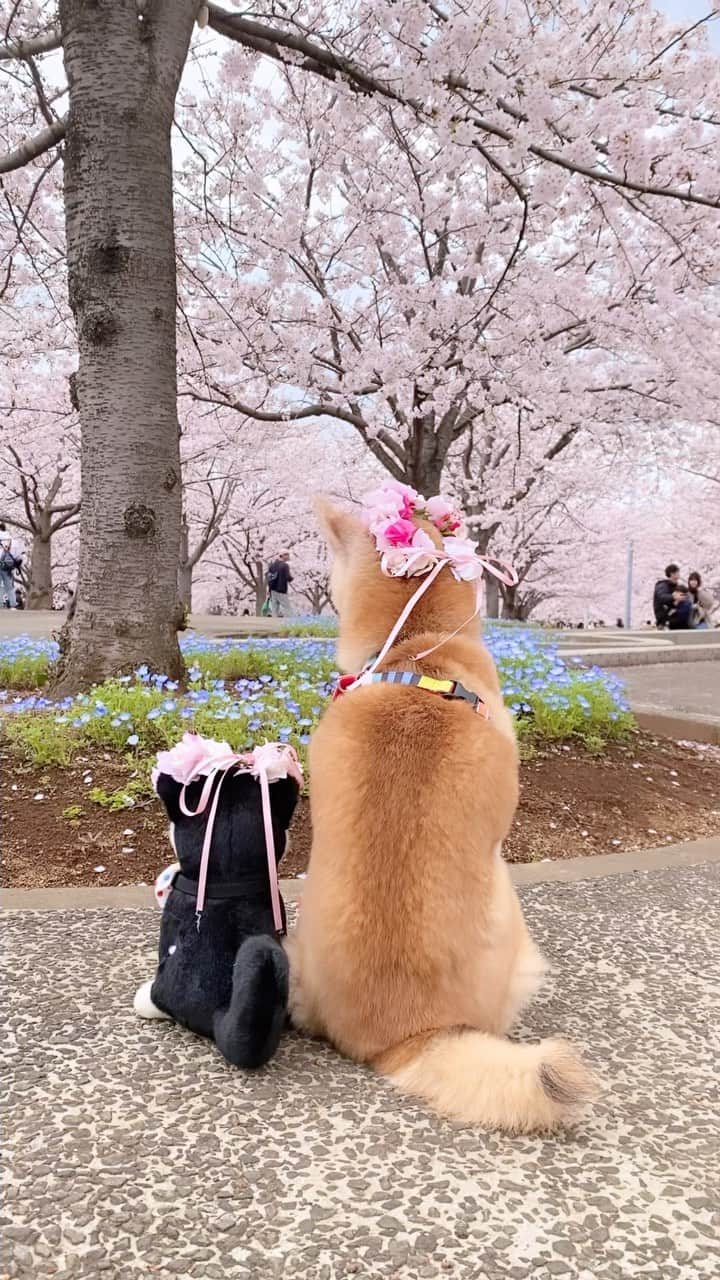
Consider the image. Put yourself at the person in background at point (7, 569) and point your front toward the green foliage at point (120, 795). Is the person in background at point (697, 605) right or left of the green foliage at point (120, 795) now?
left

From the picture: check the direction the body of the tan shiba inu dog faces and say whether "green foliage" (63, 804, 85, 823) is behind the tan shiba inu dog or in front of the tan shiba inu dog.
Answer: in front

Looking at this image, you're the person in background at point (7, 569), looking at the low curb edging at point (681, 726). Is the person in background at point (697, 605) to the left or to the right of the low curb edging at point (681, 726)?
left

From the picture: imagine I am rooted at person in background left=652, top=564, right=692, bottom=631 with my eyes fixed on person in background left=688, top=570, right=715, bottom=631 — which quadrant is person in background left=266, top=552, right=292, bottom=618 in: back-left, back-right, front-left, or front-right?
back-left

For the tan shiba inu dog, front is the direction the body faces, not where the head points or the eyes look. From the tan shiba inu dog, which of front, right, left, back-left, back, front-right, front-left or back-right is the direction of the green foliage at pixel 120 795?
front-left

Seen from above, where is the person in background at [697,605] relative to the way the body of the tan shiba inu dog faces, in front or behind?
in front

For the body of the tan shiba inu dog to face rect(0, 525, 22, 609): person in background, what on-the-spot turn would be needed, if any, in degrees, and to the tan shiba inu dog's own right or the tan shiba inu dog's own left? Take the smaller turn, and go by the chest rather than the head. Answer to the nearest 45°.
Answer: approximately 45° to the tan shiba inu dog's own left

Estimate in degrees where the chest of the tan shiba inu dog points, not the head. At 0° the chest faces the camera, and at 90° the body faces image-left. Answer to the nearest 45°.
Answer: approximately 180°

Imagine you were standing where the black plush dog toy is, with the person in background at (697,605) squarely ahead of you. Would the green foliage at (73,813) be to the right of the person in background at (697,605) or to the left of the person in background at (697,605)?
left
